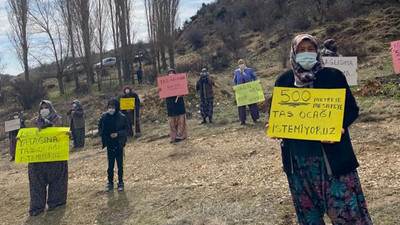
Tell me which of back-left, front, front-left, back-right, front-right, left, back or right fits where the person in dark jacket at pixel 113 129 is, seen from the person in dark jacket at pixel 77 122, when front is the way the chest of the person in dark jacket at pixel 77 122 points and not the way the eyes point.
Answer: front-left

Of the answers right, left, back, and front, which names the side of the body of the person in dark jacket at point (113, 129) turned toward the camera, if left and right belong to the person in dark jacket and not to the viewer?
front

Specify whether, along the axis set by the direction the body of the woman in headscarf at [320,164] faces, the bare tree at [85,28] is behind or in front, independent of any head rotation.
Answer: behind

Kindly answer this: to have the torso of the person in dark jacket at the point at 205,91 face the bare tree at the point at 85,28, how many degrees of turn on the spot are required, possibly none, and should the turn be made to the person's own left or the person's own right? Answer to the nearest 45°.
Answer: approximately 135° to the person's own right

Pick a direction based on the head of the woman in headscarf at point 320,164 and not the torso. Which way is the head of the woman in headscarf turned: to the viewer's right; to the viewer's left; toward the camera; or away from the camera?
toward the camera

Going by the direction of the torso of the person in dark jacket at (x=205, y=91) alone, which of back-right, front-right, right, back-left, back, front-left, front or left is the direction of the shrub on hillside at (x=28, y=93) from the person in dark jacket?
back-right

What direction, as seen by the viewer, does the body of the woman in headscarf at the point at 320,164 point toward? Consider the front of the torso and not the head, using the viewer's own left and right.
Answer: facing the viewer

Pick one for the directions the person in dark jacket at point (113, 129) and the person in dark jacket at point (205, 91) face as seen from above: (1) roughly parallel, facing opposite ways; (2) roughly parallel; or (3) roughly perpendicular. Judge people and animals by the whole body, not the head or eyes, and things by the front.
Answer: roughly parallel

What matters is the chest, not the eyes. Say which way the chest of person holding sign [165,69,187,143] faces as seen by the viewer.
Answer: toward the camera

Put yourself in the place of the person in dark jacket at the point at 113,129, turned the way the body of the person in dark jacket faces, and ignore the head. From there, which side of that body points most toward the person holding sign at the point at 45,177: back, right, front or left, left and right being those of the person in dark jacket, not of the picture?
right
